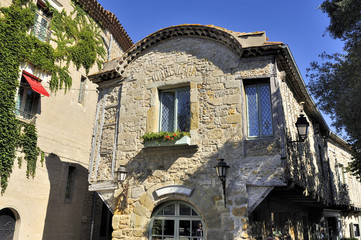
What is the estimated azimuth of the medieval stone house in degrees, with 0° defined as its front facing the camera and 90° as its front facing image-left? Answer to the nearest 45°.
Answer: approximately 0°
